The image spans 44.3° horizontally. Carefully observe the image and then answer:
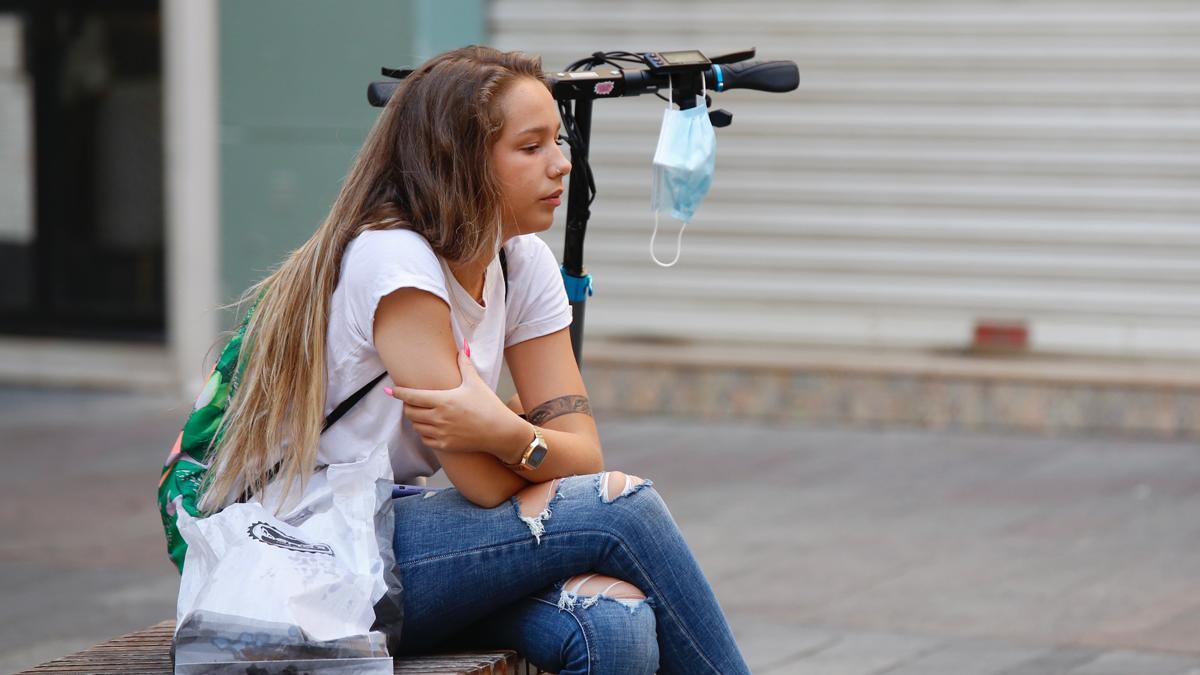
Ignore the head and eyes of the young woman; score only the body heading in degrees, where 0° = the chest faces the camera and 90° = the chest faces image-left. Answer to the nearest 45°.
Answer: approximately 315°

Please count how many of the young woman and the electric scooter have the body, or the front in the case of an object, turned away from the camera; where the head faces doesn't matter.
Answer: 1

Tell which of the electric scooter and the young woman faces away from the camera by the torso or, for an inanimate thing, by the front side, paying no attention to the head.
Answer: the electric scooter

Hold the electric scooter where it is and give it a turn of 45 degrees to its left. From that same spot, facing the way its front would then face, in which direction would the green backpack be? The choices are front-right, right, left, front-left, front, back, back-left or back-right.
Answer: left

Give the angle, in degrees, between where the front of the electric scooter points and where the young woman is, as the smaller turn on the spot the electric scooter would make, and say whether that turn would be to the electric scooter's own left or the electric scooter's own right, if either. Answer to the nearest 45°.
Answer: approximately 135° to the electric scooter's own left

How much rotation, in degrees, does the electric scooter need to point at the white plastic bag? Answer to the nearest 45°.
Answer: approximately 135° to its left

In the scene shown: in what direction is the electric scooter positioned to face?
away from the camera

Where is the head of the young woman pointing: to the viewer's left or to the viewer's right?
to the viewer's right

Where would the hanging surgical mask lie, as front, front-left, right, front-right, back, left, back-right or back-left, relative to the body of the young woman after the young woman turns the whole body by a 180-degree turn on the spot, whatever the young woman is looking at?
right
